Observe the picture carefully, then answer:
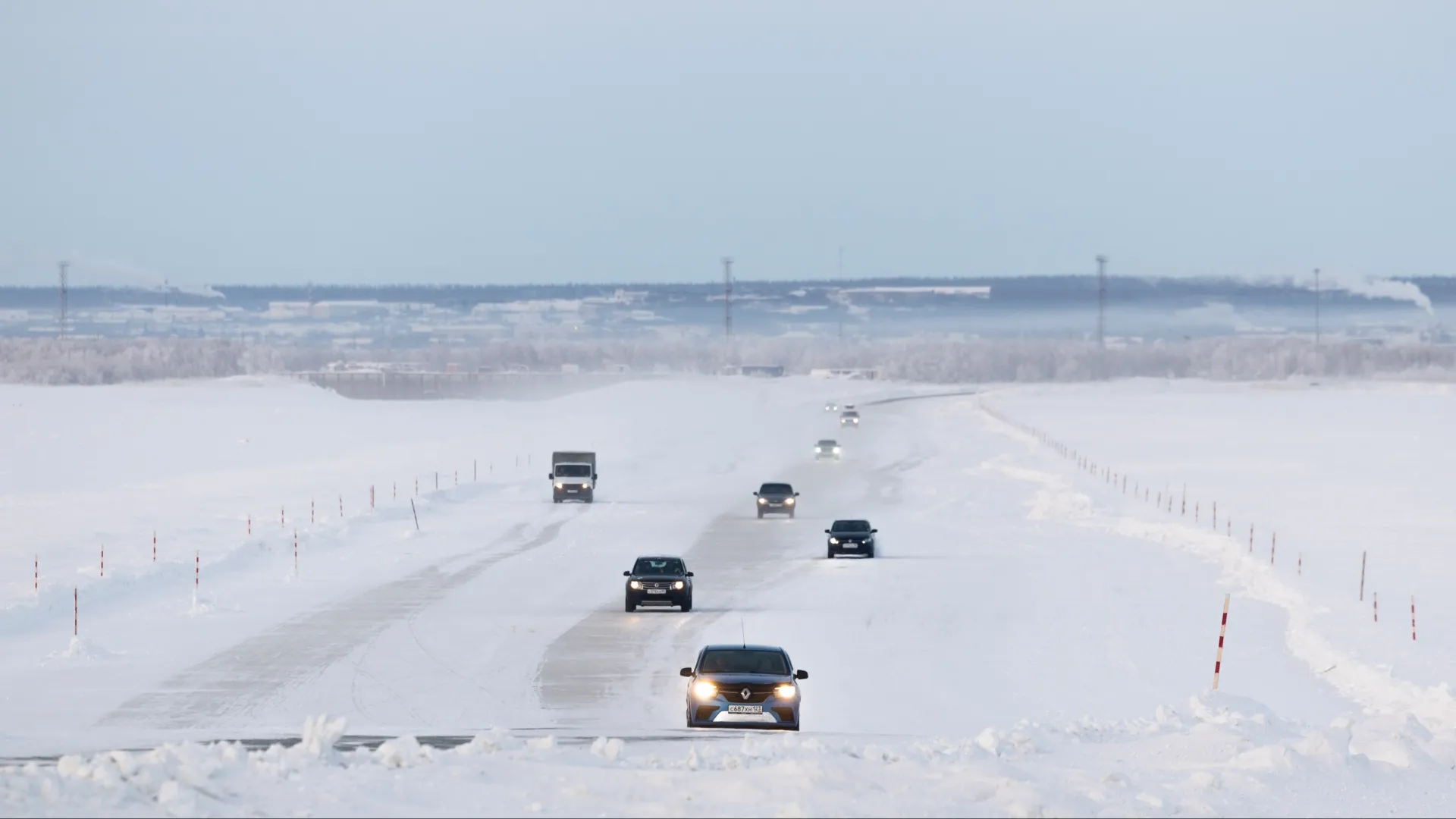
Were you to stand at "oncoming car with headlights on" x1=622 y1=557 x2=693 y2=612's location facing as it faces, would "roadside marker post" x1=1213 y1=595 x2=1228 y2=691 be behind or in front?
in front

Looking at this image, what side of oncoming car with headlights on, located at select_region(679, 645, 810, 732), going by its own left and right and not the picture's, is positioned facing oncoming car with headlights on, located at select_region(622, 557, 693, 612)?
back

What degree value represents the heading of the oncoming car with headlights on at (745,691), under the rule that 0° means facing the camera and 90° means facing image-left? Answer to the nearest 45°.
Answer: approximately 0°

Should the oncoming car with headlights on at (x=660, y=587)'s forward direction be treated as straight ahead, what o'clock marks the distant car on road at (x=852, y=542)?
The distant car on road is roughly at 7 o'clock from the oncoming car with headlights on.

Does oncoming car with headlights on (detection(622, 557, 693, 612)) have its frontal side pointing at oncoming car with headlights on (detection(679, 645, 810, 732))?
yes

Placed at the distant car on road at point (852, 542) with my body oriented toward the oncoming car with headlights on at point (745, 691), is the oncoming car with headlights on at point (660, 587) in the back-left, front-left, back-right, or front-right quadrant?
front-right

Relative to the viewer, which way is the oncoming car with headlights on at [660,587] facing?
toward the camera

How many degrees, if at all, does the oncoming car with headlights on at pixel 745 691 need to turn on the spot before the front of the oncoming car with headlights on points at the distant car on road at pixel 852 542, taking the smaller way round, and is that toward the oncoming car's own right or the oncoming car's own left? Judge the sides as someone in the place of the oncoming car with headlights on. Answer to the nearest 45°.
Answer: approximately 180°

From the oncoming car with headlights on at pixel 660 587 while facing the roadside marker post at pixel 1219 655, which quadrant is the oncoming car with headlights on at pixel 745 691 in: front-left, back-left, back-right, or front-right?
front-right
